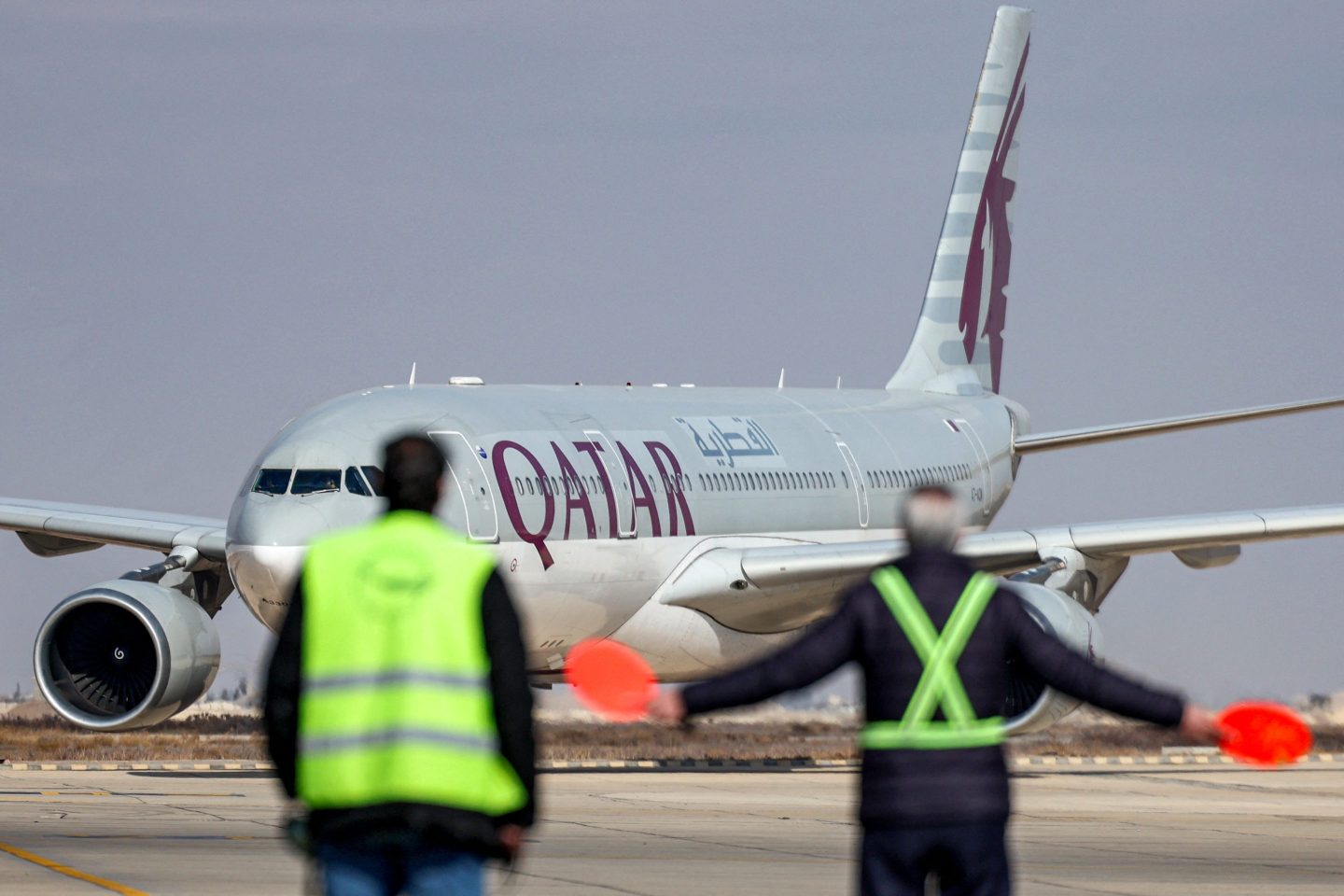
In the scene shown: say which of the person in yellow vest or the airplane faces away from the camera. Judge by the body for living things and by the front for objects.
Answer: the person in yellow vest

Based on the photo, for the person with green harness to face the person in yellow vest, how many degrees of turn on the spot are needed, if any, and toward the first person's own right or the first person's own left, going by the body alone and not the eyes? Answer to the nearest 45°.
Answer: approximately 135° to the first person's own left

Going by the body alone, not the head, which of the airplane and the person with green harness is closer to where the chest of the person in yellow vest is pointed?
the airplane

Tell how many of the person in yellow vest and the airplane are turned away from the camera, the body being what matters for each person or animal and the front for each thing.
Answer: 1

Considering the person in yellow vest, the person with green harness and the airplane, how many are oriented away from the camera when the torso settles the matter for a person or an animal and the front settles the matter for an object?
2

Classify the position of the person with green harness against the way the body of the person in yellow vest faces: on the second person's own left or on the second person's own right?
on the second person's own right

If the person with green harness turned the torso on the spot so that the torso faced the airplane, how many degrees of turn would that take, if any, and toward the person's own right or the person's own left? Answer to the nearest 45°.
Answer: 0° — they already face it

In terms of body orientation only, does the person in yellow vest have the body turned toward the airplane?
yes

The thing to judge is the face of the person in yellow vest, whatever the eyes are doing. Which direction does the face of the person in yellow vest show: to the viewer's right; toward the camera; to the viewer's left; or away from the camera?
away from the camera

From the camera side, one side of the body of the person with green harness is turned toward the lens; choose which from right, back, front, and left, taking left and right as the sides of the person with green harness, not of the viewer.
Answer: back

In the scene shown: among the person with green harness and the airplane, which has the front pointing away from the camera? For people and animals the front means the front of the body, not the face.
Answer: the person with green harness

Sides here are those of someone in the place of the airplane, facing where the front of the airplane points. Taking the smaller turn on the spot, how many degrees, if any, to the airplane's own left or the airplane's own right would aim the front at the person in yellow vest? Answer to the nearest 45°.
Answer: approximately 45° to the airplane's own left

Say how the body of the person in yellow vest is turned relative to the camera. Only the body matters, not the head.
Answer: away from the camera
